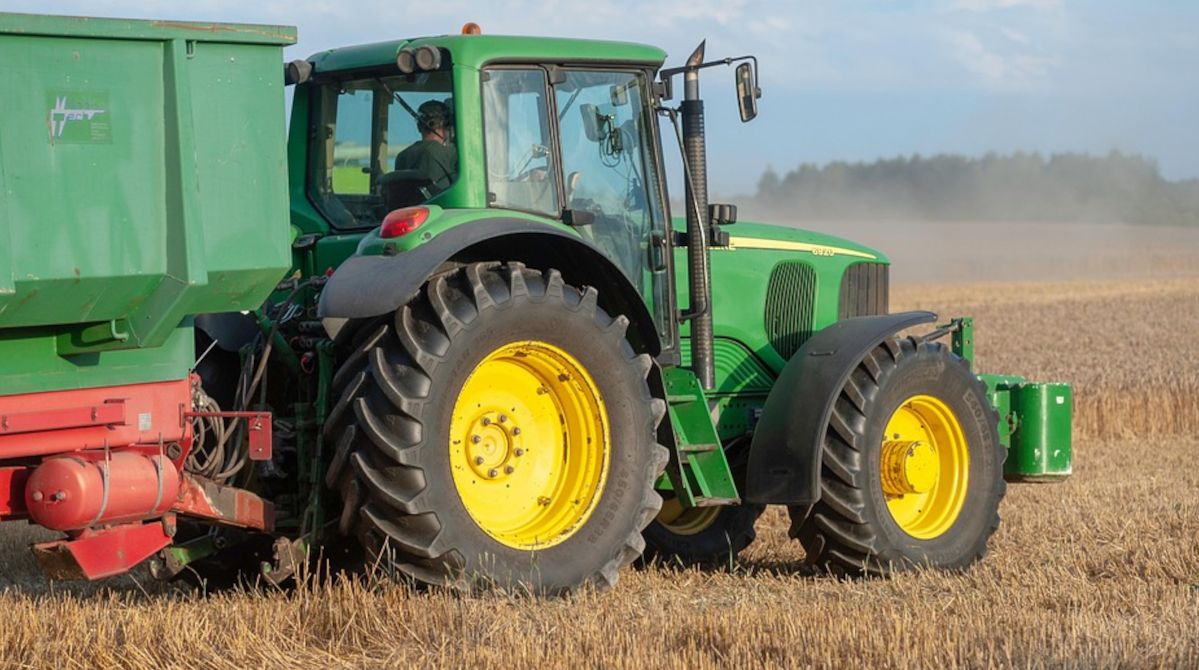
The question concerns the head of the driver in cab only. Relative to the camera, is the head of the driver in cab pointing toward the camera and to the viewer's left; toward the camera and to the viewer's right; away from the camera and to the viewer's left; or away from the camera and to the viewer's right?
away from the camera and to the viewer's right

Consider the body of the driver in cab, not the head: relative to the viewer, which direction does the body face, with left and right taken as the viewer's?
facing away from the viewer and to the right of the viewer

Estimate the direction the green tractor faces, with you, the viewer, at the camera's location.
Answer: facing away from the viewer and to the right of the viewer
